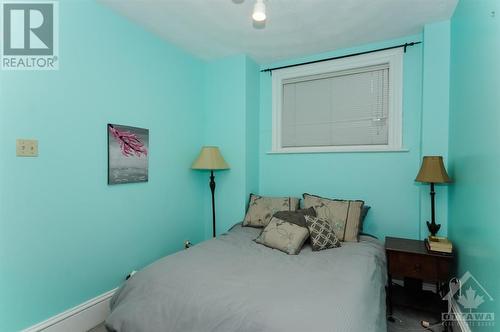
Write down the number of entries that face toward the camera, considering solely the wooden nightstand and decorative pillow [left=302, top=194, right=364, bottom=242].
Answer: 2

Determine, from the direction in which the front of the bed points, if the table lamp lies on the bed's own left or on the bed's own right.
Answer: on the bed's own left

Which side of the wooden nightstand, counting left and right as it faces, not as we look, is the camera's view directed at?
front

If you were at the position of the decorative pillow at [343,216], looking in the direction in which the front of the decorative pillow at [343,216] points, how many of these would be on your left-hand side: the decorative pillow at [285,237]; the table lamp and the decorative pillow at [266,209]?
1

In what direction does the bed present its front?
toward the camera

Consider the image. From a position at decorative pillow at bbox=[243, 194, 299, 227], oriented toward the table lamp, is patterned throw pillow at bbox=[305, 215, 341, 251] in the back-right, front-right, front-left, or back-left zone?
front-right

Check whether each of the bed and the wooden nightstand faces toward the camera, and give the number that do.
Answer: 2

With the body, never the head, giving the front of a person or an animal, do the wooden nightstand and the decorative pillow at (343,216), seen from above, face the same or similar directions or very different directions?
same or similar directions

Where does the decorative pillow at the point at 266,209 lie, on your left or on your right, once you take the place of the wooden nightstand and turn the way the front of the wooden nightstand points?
on your right

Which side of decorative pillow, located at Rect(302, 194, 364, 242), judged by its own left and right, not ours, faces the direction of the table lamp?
left

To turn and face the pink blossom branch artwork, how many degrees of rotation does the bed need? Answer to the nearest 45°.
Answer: approximately 135° to its right
